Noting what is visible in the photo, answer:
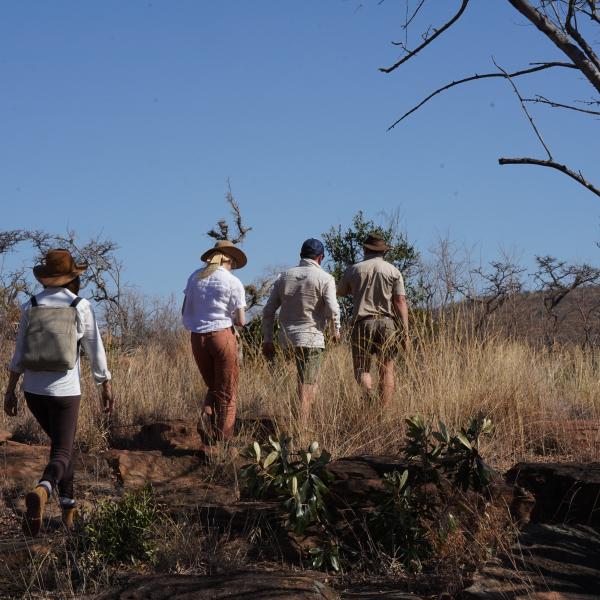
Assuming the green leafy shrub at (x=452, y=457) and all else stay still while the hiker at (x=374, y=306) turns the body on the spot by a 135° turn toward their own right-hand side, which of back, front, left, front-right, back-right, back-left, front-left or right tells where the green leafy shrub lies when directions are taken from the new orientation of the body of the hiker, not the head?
front-right

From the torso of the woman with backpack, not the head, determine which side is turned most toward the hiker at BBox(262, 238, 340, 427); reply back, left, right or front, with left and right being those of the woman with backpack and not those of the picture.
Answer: front

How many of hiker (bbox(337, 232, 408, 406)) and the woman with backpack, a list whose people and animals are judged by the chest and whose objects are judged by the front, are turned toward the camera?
0

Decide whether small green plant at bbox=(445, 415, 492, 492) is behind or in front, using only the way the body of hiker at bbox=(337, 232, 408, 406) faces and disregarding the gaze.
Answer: behind

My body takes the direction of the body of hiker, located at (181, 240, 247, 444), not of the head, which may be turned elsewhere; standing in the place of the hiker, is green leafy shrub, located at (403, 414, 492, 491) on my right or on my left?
on my right

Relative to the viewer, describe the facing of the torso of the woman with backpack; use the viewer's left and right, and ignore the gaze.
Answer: facing away from the viewer and to the right of the viewer

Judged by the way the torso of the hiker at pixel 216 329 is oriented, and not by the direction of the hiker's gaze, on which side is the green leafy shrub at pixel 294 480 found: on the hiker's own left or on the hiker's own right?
on the hiker's own right

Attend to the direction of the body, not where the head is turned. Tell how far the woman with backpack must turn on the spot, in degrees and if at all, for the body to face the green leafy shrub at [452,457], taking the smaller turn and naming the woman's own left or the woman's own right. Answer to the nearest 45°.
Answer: approximately 90° to the woman's own right

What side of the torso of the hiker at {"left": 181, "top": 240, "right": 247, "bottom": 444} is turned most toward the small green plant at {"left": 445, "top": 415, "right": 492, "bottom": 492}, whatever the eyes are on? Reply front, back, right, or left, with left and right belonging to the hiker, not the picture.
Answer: right

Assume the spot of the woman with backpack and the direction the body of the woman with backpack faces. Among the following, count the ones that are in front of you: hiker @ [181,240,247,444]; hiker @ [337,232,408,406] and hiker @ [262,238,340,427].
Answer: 3

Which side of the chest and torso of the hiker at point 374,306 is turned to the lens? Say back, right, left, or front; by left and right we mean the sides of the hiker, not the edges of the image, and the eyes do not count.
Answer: back

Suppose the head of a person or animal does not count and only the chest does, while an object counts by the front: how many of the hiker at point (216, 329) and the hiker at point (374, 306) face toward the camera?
0

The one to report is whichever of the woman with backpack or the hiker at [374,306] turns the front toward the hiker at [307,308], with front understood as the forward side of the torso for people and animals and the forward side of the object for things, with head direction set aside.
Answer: the woman with backpack

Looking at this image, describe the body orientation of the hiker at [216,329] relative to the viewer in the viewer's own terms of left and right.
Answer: facing away from the viewer and to the right of the viewer

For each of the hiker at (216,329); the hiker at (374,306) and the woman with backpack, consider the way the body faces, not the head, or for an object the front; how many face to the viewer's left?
0
